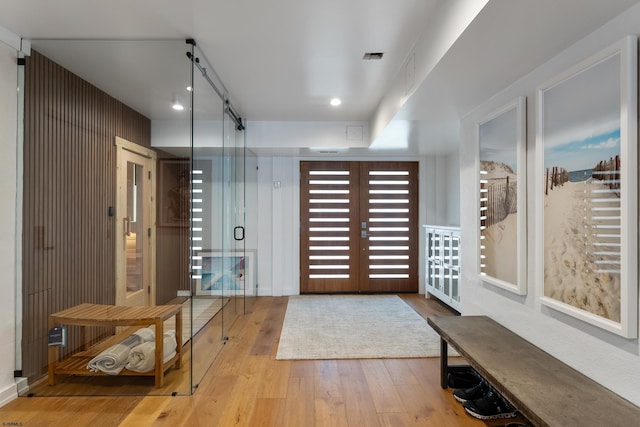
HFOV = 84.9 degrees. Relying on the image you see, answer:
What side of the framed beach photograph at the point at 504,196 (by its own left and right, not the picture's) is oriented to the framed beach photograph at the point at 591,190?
left

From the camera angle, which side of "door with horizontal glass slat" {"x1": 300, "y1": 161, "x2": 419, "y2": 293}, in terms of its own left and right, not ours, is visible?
front

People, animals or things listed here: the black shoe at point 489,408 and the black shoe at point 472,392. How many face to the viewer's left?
2

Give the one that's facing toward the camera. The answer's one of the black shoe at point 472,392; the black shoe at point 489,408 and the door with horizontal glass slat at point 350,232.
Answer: the door with horizontal glass slat

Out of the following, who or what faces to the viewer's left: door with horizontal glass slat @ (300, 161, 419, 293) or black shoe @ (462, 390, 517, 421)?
the black shoe

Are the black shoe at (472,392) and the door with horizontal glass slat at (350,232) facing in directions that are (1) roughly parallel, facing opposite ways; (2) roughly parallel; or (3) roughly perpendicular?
roughly perpendicular

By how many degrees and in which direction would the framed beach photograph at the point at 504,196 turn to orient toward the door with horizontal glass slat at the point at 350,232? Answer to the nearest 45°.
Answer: approximately 90° to its right

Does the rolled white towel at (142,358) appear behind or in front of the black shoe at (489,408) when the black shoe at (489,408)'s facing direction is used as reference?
in front

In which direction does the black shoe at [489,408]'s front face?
to the viewer's left

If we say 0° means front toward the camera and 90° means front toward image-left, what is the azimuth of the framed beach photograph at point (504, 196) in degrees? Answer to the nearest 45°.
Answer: approximately 45°

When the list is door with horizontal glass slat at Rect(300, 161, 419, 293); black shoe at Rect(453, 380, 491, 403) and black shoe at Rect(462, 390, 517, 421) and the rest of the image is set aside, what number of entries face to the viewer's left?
2

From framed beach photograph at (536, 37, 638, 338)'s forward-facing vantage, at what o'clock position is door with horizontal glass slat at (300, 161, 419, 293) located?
The door with horizontal glass slat is roughly at 3 o'clock from the framed beach photograph.
